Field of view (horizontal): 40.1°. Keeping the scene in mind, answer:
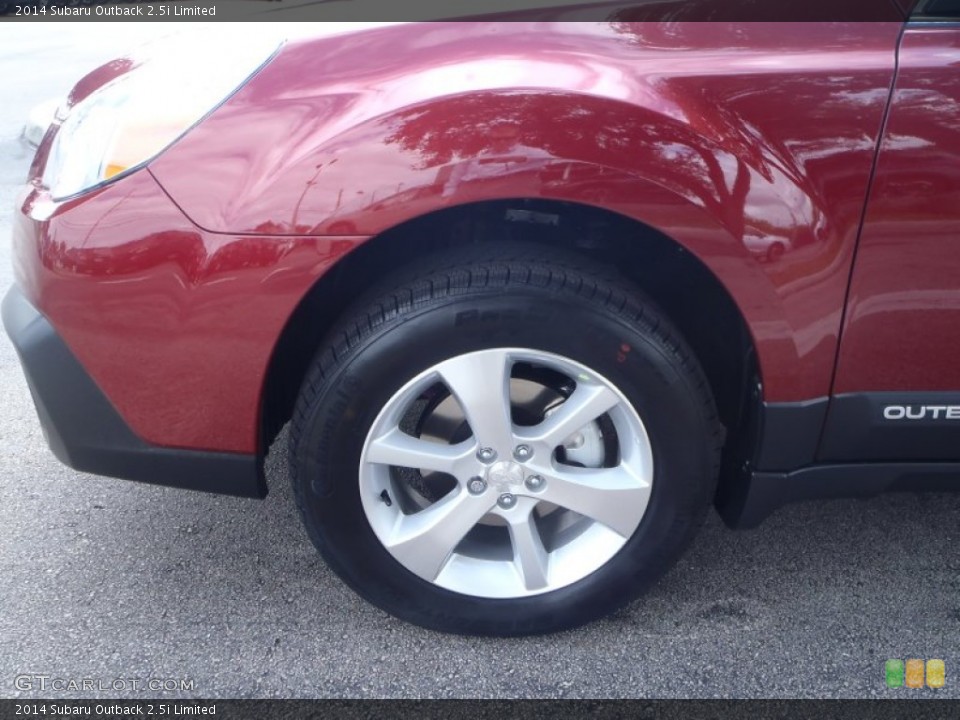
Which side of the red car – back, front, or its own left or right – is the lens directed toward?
left
